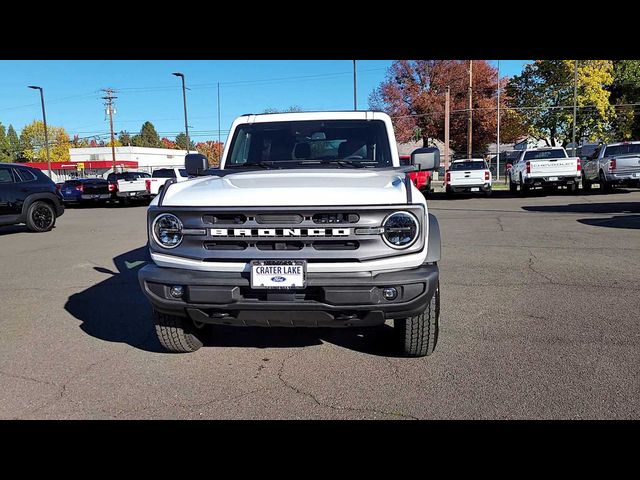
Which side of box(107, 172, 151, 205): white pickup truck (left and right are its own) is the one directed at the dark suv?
back

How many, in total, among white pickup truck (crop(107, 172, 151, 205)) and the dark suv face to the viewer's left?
1

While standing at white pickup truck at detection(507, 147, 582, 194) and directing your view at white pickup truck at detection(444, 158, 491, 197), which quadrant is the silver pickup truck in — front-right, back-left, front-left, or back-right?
back-right

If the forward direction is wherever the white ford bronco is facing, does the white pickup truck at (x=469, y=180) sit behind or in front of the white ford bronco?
behind

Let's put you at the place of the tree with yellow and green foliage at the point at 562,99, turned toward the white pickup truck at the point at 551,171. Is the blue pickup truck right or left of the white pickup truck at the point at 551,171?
right

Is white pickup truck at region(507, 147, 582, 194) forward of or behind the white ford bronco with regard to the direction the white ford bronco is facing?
behind

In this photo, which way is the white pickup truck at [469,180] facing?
away from the camera

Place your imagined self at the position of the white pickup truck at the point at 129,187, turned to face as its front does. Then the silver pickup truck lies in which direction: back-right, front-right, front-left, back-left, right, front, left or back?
back-right

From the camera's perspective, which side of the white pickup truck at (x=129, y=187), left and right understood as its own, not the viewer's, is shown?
back

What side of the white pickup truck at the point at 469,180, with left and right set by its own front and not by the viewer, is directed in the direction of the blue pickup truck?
left

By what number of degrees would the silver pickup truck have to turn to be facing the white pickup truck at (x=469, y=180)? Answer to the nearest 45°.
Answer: approximately 45° to its left

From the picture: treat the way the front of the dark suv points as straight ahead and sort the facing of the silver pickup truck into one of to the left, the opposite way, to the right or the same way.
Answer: to the right

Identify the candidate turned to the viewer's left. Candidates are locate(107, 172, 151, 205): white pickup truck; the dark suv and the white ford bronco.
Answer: the dark suv

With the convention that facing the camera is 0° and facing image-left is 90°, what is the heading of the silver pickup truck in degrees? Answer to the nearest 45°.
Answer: approximately 135°

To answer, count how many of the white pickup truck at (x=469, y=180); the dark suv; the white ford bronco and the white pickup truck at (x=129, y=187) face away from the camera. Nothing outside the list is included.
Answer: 2

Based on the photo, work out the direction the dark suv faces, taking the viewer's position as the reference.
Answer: facing to the left of the viewer

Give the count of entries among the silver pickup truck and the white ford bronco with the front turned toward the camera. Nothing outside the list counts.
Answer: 1
